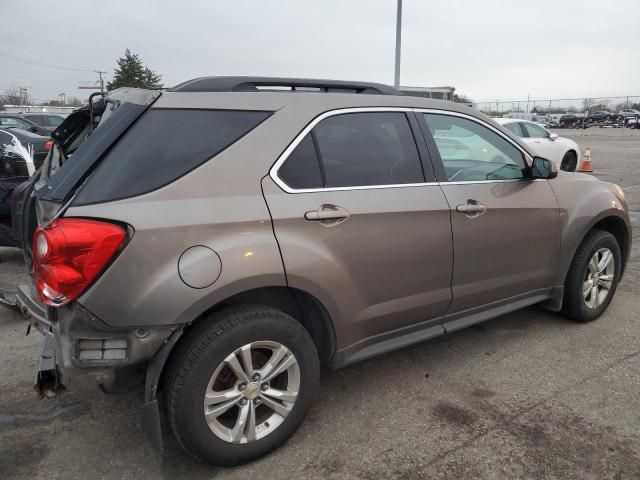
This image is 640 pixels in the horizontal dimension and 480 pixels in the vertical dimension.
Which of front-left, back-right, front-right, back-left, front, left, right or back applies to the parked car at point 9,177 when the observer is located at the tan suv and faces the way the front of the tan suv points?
left

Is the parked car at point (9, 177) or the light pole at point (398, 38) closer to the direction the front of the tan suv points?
the light pole

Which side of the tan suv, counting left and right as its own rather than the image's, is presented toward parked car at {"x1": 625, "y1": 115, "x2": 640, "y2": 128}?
front

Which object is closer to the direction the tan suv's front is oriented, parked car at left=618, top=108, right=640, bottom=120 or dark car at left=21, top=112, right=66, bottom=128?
the parked car

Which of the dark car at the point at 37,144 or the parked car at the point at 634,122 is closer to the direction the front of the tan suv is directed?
the parked car

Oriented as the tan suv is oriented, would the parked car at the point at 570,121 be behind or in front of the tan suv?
in front

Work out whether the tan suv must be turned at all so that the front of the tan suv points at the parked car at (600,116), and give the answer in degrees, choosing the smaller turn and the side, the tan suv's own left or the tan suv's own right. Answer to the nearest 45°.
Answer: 0° — it already faces it

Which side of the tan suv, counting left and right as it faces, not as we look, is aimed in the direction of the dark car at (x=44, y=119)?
left

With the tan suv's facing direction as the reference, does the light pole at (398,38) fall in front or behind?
in front

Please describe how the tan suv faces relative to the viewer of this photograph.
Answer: facing away from the viewer and to the right of the viewer

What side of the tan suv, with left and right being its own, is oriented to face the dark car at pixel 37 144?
left
